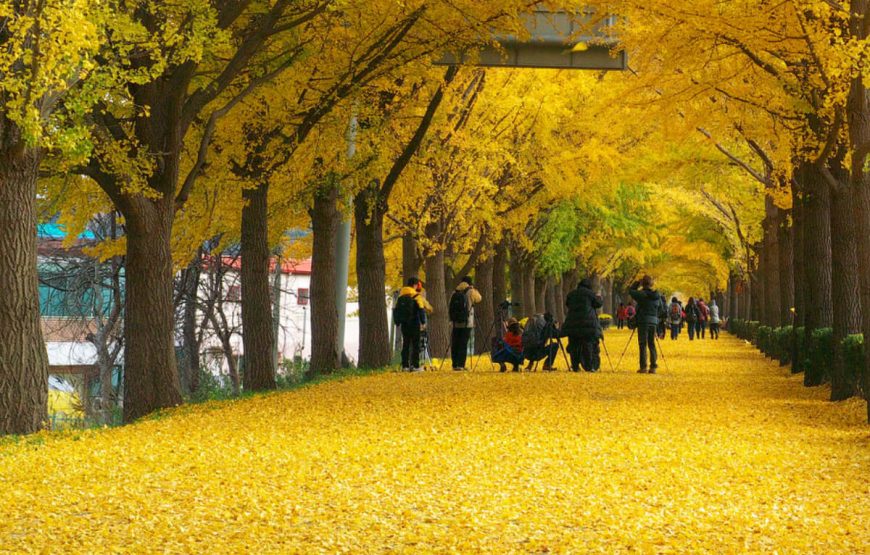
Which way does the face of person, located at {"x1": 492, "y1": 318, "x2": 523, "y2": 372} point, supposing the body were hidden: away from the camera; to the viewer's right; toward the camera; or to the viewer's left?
away from the camera

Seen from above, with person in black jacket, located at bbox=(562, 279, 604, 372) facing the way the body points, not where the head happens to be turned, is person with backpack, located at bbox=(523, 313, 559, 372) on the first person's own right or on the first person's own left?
on the first person's own left

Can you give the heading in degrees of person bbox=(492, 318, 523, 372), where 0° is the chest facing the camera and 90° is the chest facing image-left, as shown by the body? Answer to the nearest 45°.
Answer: approximately 180°

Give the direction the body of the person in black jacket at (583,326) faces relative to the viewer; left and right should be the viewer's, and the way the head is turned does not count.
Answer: facing away from the viewer

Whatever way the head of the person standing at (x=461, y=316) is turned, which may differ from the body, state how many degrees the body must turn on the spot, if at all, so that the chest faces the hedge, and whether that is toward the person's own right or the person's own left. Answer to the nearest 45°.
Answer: approximately 90° to the person's own right

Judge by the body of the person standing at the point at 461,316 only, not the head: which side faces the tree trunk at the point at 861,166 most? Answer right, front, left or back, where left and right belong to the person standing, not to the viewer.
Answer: right

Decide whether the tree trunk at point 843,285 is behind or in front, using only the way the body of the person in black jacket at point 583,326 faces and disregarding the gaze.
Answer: behind

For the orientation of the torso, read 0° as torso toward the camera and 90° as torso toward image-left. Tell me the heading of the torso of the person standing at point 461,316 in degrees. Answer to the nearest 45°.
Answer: approximately 225°

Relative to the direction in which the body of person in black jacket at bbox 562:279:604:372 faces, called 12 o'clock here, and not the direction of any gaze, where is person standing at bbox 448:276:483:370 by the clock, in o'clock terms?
The person standing is roughly at 9 o'clock from the person in black jacket.

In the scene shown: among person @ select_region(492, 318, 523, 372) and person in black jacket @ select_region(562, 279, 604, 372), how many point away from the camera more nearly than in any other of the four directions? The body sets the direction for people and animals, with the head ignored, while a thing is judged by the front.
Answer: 2

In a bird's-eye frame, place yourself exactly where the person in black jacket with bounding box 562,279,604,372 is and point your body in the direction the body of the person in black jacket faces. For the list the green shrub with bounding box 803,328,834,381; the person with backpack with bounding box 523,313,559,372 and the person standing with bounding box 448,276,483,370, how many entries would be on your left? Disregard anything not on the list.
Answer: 2
